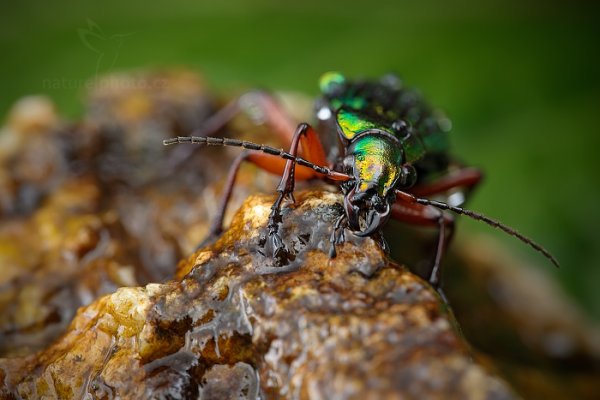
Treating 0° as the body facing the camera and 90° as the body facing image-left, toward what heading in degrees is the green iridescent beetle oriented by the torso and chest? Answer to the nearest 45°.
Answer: approximately 0°
